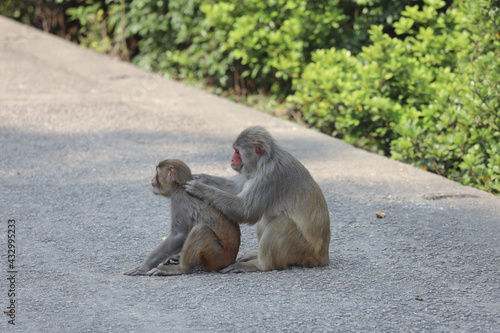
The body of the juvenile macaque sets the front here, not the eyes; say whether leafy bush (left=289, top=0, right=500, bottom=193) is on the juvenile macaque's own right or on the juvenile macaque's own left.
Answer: on the juvenile macaque's own right

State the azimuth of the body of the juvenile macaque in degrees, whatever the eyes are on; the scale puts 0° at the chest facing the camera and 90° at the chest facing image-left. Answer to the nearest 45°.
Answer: approximately 90°

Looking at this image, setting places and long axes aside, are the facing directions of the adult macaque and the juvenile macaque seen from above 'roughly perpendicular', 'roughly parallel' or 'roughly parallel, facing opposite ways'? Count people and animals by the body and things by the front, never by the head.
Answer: roughly parallel

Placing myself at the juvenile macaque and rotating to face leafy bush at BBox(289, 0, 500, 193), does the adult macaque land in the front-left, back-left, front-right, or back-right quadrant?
front-right

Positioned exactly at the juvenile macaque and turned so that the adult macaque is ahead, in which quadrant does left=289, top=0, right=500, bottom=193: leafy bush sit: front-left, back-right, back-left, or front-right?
front-left

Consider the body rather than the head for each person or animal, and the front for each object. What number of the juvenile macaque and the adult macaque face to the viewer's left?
2

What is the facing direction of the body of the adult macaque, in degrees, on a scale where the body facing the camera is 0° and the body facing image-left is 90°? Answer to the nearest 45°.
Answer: approximately 90°

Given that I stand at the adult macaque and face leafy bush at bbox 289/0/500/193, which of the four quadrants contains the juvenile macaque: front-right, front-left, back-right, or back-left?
back-left

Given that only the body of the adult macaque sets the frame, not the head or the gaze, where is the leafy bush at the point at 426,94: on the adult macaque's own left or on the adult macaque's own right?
on the adult macaque's own right
